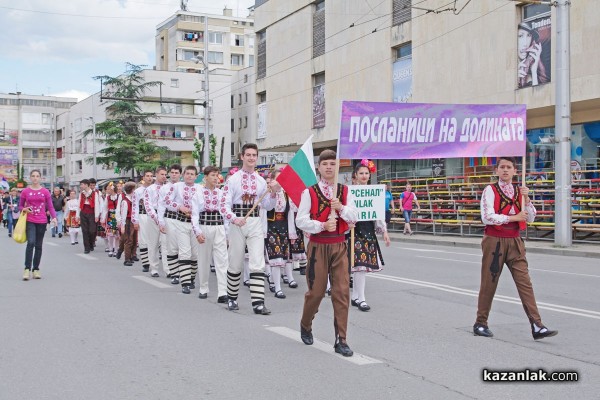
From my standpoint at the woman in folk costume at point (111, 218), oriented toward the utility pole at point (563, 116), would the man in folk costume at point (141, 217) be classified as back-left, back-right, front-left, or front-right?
front-right

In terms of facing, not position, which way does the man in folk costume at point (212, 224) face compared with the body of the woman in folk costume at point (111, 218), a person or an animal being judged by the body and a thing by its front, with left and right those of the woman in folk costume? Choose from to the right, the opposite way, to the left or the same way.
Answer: the same way

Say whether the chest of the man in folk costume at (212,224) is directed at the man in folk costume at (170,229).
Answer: no

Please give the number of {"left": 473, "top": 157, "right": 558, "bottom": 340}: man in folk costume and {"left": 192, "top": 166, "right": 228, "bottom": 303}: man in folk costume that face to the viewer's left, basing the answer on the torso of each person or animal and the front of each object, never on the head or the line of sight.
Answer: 0

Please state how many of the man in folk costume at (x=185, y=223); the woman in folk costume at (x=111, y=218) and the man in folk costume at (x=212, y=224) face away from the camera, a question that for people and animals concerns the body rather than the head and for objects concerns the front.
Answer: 0

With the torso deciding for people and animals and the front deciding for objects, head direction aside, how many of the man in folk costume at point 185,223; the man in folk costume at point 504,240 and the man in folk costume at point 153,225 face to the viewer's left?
0

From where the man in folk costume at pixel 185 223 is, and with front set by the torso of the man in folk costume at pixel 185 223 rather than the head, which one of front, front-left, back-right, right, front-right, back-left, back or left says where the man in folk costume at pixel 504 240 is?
front

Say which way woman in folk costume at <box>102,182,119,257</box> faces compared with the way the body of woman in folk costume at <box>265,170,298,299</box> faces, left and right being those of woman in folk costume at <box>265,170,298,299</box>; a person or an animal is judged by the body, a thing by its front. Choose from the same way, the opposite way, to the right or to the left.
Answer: the same way

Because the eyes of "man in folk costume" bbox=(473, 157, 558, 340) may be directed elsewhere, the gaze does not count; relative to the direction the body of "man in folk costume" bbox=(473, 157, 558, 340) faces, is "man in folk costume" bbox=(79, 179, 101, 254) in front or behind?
behind

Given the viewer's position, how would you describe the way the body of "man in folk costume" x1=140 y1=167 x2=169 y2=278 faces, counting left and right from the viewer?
facing the viewer and to the right of the viewer

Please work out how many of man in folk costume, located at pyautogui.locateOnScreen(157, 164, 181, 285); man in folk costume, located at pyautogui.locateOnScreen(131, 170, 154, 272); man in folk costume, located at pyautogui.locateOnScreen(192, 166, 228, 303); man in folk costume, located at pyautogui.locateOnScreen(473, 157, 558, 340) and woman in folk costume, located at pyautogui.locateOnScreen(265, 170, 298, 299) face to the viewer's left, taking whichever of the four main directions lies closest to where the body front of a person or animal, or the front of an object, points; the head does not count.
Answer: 0

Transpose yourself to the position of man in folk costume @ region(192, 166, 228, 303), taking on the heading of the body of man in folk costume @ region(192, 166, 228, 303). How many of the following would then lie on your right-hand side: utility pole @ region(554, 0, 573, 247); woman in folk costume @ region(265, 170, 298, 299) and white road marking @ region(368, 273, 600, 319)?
0

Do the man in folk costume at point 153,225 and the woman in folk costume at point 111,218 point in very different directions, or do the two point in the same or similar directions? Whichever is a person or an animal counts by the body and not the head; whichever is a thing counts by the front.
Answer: same or similar directions

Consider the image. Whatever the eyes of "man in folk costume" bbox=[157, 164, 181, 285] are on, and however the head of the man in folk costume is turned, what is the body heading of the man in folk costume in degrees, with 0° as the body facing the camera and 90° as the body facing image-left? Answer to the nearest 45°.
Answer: approximately 315°

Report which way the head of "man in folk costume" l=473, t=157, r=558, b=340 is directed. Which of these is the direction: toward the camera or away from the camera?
toward the camera

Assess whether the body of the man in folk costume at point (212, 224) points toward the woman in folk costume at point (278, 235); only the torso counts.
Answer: no
